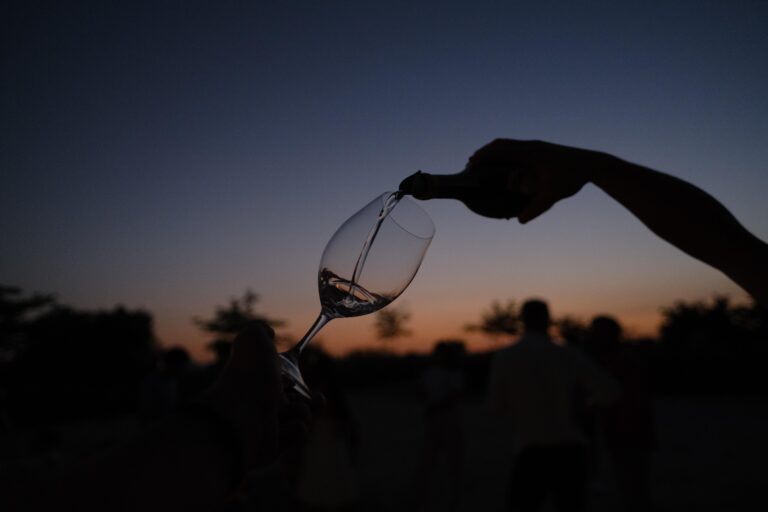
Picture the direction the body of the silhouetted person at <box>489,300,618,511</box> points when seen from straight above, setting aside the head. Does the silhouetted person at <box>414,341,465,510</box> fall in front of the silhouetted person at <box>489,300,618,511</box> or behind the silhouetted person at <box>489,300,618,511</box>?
in front

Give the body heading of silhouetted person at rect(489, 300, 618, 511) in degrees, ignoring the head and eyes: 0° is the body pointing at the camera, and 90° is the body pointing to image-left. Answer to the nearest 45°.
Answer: approximately 180°
